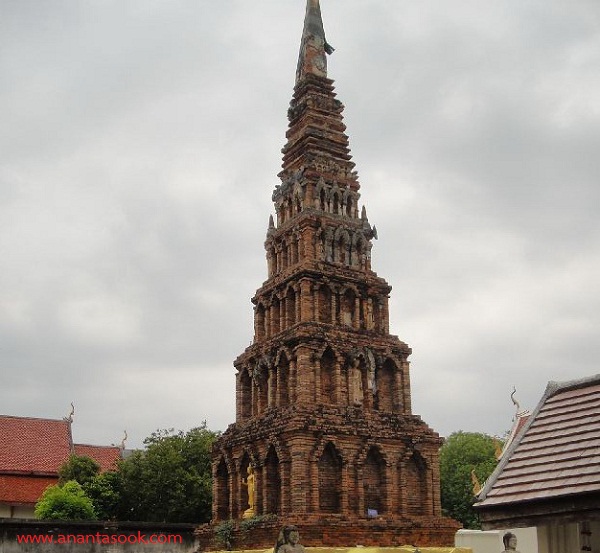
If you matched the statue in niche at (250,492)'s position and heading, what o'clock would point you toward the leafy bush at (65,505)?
The leafy bush is roughly at 3 o'clock from the statue in niche.

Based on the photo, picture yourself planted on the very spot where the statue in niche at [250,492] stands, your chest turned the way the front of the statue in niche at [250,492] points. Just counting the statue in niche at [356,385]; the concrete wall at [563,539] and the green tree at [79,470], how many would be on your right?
1

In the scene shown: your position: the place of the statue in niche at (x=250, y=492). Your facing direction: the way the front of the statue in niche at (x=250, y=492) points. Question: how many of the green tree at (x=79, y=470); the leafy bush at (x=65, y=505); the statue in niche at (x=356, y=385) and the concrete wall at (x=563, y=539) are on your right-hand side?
2

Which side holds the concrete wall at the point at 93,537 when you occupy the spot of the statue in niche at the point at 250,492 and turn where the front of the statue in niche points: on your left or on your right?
on your right

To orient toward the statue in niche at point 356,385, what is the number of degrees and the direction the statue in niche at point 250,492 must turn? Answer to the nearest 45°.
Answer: approximately 135° to its left

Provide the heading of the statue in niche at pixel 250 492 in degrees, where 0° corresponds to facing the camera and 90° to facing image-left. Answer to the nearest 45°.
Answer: approximately 45°

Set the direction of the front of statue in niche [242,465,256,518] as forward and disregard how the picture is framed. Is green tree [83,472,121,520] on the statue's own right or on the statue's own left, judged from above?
on the statue's own right

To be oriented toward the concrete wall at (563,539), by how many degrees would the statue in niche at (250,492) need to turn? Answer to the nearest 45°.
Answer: approximately 45° to its left

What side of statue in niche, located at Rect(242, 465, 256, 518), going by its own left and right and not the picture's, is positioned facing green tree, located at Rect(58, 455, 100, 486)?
right
